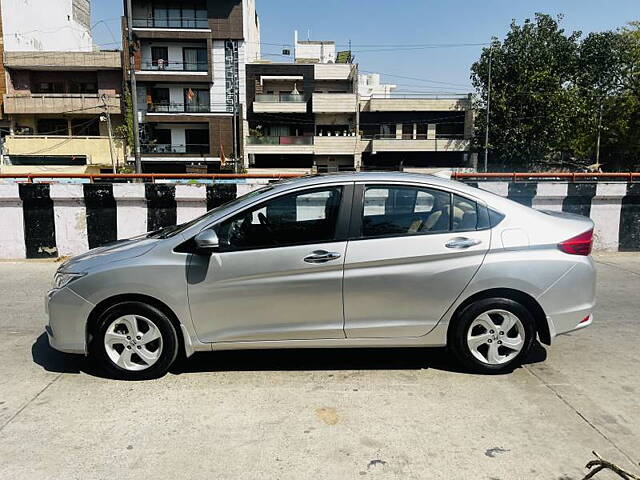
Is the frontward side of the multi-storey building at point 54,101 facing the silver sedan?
yes

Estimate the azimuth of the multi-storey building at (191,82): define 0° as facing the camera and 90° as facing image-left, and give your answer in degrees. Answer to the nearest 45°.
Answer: approximately 0°

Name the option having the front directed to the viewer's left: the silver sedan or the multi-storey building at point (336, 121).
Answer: the silver sedan

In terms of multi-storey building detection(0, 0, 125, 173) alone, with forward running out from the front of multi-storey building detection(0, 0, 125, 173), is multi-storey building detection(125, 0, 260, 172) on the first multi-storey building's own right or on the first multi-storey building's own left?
on the first multi-storey building's own left

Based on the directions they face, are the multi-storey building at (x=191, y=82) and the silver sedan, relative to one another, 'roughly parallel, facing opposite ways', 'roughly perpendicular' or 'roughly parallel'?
roughly perpendicular

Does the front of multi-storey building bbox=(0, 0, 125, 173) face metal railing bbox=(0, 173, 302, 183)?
yes

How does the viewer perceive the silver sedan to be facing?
facing to the left of the viewer
